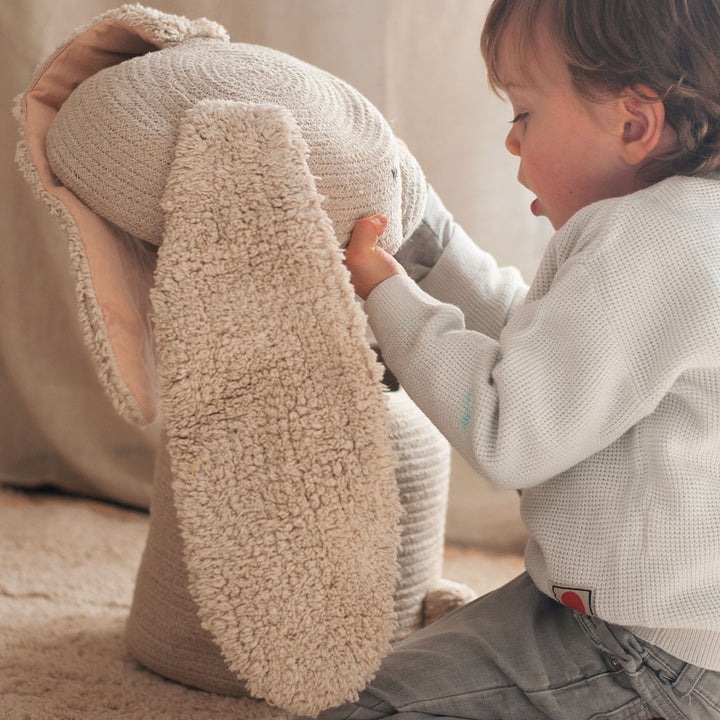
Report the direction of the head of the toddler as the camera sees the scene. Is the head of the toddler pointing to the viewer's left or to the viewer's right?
to the viewer's left

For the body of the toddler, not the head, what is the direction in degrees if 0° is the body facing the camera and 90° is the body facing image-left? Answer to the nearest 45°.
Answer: approximately 90°
